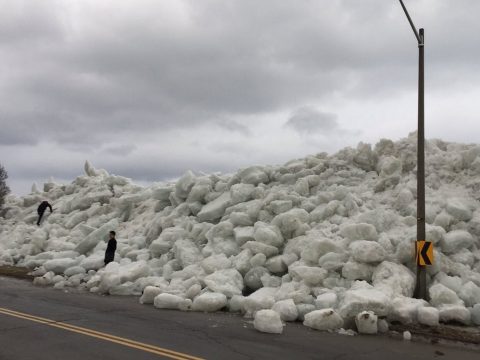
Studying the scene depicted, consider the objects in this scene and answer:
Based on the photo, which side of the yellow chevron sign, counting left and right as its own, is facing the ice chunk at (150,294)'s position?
right

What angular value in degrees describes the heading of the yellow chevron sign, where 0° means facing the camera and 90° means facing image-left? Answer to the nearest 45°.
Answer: approximately 0°

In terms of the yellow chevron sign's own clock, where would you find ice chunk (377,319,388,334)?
The ice chunk is roughly at 1 o'clock from the yellow chevron sign.

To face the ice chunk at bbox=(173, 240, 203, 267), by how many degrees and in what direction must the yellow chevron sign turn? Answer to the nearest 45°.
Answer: approximately 90° to its right

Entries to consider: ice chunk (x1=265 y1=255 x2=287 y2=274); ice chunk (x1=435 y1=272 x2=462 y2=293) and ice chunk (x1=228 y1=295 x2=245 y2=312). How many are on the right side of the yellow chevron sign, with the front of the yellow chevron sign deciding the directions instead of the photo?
2

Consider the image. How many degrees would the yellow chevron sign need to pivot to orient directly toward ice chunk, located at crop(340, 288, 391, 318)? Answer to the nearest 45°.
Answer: approximately 45° to its right

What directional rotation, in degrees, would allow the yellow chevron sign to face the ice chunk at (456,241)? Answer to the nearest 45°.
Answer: approximately 135° to its left

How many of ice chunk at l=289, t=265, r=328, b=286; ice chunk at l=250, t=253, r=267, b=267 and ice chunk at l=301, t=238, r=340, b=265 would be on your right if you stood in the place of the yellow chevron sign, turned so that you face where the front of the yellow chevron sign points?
3
